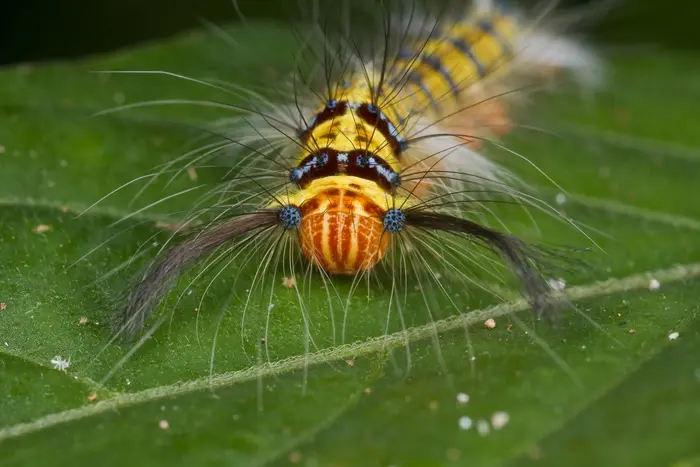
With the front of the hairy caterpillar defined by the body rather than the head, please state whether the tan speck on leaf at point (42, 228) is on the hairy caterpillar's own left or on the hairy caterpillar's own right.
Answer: on the hairy caterpillar's own right

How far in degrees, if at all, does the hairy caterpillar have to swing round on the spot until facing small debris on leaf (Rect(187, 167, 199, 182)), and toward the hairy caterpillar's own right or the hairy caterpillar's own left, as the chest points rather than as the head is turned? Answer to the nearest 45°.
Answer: approximately 90° to the hairy caterpillar's own right

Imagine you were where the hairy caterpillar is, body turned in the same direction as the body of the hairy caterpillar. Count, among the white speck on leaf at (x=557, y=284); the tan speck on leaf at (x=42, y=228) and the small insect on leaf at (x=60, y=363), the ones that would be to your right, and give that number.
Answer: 2

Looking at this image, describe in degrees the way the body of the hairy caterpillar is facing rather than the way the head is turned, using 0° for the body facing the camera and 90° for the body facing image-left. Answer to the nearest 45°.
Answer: approximately 0°

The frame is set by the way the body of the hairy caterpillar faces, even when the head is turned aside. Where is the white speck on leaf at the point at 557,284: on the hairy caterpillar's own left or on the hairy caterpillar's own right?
on the hairy caterpillar's own left
